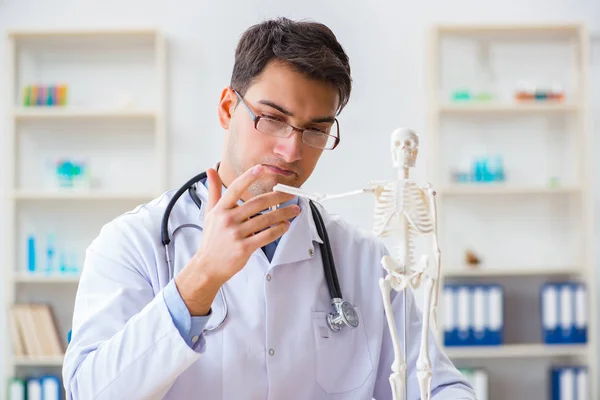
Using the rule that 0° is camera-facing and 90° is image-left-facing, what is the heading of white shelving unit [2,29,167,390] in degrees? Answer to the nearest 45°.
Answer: approximately 0°

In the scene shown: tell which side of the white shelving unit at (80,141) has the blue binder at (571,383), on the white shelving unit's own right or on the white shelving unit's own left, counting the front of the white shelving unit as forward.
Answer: on the white shelving unit's own left

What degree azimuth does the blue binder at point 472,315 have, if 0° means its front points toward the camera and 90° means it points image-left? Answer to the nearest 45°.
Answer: approximately 0°

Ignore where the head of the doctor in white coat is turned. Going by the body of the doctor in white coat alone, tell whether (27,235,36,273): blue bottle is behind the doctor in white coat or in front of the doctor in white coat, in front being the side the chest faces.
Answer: behind

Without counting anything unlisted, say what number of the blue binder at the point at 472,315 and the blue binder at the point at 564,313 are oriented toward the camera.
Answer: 2

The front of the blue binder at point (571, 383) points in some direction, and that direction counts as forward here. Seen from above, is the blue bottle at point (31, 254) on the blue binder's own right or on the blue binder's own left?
on the blue binder's own right
